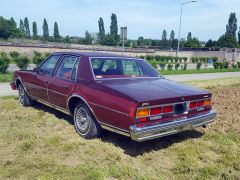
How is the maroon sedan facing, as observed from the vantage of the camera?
facing away from the viewer and to the left of the viewer

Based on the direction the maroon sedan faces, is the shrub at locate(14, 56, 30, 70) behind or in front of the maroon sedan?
in front
